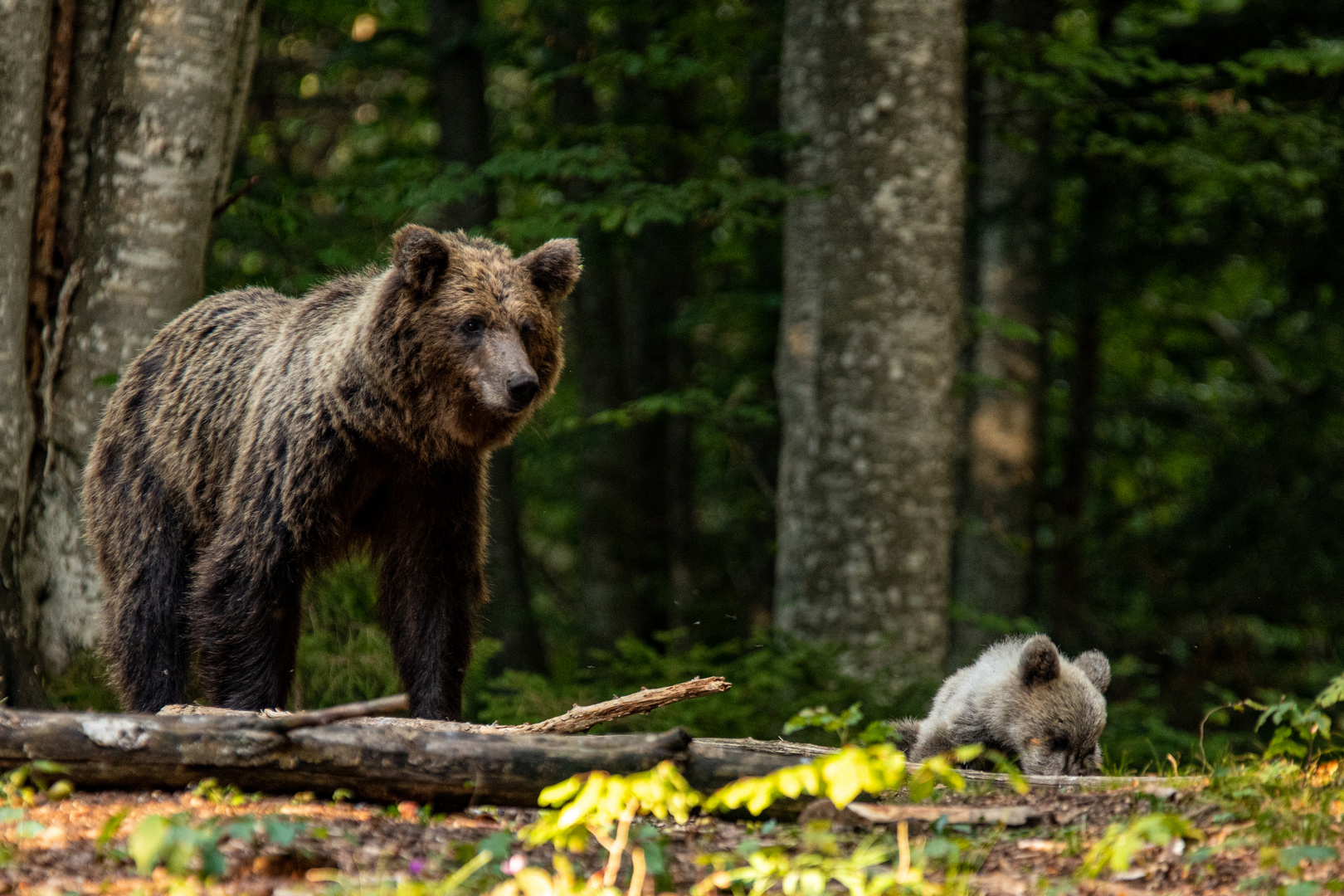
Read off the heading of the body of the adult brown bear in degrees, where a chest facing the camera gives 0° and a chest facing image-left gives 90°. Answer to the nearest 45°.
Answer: approximately 315°

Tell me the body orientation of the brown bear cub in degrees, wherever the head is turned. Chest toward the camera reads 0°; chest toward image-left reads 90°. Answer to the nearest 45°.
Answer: approximately 315°

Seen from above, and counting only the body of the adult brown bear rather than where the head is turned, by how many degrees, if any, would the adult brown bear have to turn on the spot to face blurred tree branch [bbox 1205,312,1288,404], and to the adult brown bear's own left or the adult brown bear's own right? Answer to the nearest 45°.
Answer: approximately 90° to the adult brown bear's own left

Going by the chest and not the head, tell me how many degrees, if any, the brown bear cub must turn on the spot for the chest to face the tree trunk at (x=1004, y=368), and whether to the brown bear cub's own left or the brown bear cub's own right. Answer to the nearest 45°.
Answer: approximately 135° to the brown bear cub's own left

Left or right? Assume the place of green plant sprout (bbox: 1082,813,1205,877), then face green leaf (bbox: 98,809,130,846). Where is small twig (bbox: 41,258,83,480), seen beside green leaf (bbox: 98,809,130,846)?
right

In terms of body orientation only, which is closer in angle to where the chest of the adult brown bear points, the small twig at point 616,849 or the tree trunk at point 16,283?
the small twig
